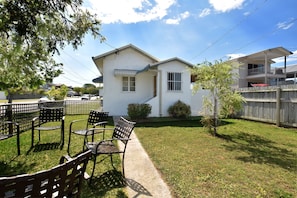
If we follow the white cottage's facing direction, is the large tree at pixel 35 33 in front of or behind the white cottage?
in front

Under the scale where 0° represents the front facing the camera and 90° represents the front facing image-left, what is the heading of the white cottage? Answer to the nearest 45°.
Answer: approximately 0°

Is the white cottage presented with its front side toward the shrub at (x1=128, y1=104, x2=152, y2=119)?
yes

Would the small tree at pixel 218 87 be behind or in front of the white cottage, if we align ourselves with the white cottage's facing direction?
in front

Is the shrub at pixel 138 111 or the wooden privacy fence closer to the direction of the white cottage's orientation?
the shrub

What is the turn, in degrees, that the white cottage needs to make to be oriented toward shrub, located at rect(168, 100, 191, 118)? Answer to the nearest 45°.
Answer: approximately 45° to its left

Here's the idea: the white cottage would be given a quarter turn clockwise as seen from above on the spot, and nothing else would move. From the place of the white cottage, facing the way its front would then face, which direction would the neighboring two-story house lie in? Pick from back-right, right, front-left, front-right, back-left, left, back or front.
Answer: back-right

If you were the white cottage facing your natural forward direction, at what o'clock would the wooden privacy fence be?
The wooden privacy fence is roughly at 10 o'clock from the white cottage.

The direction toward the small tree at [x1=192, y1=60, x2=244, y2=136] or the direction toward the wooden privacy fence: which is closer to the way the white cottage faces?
the small tree
